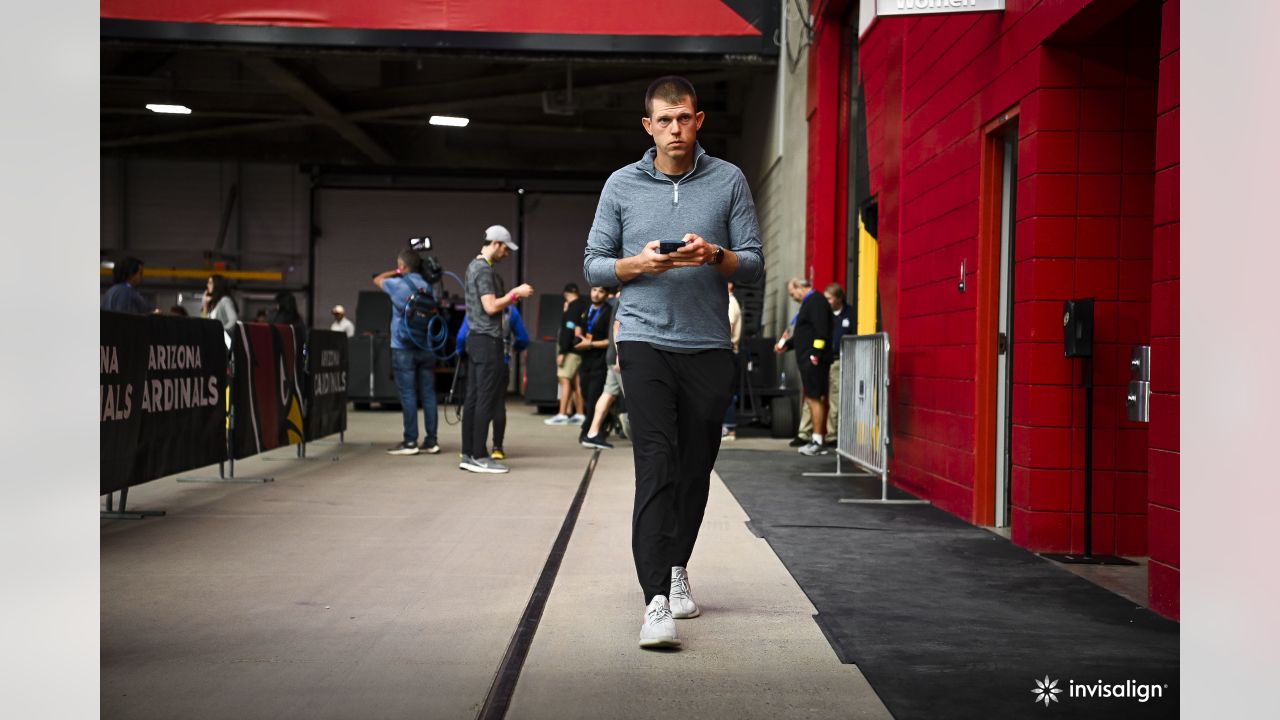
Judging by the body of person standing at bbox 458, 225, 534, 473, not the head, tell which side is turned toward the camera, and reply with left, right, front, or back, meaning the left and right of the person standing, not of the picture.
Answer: right

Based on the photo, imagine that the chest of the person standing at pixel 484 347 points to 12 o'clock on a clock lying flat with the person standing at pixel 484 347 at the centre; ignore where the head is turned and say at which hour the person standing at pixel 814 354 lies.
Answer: the person standing at pixel 814 354 is roughly at 11 o'clock from the person standing at pixel 484 347.

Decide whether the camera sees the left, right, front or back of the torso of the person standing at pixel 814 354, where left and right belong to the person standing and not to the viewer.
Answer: left

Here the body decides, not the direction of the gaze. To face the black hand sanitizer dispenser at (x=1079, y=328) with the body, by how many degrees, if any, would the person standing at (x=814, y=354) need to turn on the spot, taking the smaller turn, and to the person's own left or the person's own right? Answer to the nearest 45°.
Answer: approximately 90° to the person's own left

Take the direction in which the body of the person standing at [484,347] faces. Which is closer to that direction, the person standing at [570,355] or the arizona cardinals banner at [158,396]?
the person standing

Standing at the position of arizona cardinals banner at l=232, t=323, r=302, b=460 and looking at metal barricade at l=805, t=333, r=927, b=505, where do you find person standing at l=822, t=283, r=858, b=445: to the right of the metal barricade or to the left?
left

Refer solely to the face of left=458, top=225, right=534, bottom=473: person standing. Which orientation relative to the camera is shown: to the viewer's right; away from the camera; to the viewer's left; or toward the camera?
to the viewer's right

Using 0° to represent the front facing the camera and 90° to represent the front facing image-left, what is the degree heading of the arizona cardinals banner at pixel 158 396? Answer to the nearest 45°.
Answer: approximately 315°

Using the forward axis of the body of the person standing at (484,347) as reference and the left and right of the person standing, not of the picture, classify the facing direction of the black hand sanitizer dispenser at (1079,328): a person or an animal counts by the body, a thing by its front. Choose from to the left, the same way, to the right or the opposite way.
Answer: the opposite way

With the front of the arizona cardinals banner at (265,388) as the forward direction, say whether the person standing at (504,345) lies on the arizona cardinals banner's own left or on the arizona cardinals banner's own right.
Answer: on the arizona cardinals banner's own left
